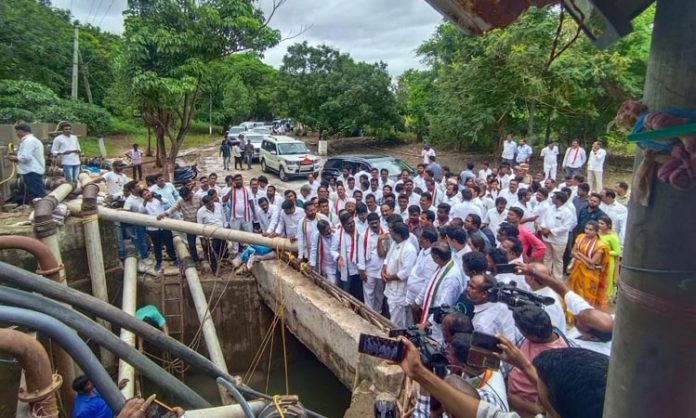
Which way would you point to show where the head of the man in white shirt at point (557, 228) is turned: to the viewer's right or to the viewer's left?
to the viewer's left

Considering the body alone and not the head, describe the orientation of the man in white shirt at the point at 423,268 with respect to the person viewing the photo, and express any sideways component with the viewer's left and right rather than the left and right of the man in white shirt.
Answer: facing to the left of the viewer

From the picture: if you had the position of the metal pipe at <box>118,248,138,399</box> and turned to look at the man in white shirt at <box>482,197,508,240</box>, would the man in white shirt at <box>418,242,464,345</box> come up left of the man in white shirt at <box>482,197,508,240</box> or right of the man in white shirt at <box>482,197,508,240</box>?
right

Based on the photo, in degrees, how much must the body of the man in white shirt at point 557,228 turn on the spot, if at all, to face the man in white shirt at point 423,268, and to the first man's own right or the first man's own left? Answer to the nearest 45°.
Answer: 0° — they already face them

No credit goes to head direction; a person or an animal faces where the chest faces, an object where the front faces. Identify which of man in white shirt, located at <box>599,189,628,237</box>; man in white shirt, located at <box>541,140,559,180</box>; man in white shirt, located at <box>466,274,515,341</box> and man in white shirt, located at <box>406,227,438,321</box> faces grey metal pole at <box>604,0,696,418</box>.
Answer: man in white shirt, located at <box>541,140,559,180</box>

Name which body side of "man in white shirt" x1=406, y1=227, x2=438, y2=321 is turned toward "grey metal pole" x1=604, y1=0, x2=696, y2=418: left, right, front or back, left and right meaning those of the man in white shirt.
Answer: left

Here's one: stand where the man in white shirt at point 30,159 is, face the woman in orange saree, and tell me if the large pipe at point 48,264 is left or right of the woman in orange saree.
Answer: right

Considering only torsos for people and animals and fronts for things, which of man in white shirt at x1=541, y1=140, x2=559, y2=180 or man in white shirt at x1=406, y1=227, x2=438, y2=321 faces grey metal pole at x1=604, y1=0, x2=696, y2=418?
man in white shirt at x1=541, y1=140, x2=559, y2=180
